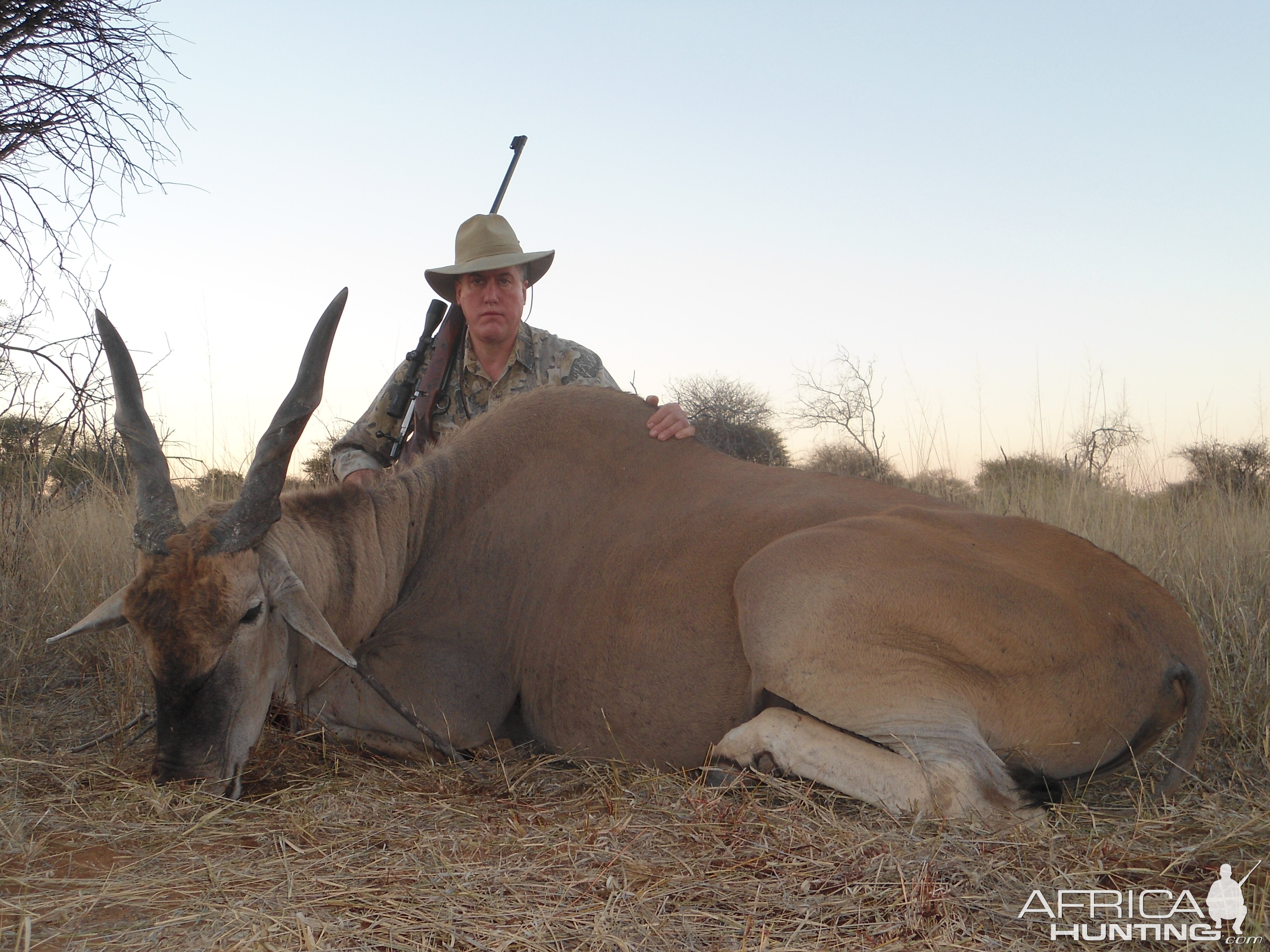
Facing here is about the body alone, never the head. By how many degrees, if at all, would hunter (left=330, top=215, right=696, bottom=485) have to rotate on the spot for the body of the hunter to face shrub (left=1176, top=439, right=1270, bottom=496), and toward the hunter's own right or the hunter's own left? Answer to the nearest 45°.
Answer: approximately 135° to the hunter's own left

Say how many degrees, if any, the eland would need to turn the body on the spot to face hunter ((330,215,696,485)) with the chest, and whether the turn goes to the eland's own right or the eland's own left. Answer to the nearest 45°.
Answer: approximately 90° to the eland's own right

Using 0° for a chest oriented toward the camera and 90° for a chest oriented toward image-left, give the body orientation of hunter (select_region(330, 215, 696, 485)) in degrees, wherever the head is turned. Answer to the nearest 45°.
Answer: approximately 0°

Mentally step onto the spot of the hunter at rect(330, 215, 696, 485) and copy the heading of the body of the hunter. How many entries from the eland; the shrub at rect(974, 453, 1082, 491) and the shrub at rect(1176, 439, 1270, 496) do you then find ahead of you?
1

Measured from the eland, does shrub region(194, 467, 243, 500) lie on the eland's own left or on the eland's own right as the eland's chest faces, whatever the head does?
on the eland's own right

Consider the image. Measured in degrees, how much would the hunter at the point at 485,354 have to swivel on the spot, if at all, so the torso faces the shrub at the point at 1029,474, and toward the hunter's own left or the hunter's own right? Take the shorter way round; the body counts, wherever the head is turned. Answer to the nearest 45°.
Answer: approximately 135° to the hunter's own left

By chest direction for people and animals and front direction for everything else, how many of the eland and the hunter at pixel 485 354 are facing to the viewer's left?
1

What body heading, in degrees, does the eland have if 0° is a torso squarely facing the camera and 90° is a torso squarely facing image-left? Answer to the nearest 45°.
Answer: approximately 90°

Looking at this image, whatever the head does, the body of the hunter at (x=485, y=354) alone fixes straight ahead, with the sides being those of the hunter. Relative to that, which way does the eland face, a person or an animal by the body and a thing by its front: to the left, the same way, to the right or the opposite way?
to the right

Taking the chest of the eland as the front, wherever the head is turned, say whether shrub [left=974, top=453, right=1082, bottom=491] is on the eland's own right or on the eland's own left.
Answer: on the eland's own right

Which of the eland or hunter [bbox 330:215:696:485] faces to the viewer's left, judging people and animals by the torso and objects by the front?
the eland

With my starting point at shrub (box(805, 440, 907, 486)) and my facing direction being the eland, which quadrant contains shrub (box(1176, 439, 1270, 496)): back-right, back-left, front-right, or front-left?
back-left
